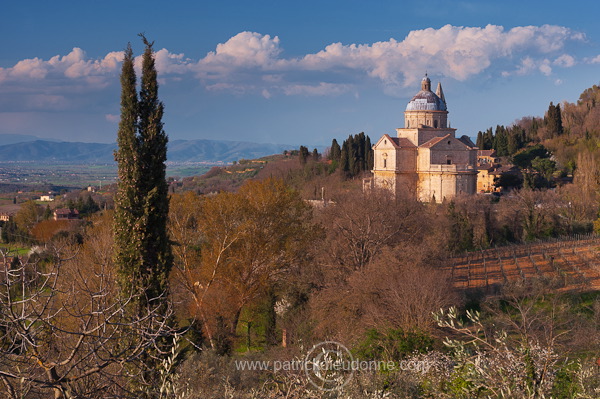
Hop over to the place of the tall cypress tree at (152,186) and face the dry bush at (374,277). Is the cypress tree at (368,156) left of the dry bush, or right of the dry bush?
left
